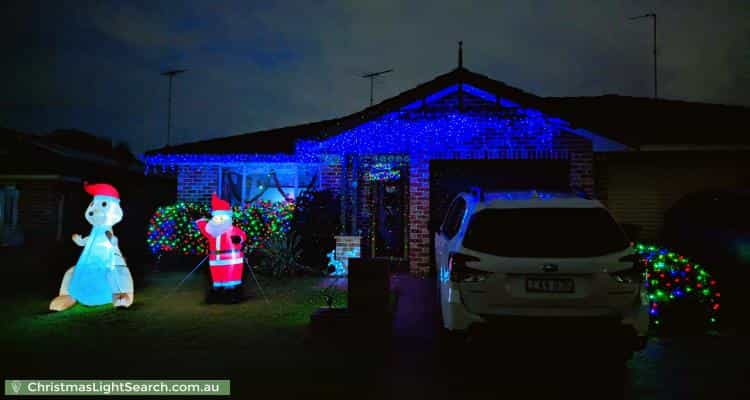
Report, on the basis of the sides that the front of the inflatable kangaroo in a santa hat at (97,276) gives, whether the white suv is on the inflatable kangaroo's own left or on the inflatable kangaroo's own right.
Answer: on the inflatable kangaroo's own left

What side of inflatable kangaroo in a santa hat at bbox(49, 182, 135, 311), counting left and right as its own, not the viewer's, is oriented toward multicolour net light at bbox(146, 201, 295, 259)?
back

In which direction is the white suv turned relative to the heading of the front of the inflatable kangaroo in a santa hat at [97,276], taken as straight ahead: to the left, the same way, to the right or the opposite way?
the opposite way

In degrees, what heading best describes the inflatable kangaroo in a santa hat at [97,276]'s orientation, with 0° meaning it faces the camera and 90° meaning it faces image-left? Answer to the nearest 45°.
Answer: approximately 45°

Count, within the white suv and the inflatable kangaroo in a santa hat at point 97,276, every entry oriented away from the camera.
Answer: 1

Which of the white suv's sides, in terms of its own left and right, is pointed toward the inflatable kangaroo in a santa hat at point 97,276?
left

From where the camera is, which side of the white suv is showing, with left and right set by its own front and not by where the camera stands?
back

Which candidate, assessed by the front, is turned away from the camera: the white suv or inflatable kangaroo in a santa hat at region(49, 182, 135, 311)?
the white suv

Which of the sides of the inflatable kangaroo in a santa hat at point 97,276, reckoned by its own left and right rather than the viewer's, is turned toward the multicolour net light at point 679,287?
left

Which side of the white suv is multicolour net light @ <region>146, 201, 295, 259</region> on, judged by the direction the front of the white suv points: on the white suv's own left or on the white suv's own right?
on the white suv's own left

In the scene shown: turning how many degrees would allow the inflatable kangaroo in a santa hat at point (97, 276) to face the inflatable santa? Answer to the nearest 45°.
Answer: approximately 135° to its left
